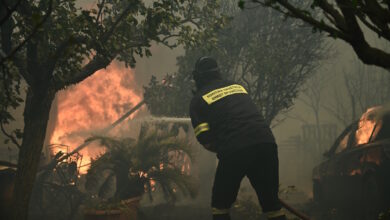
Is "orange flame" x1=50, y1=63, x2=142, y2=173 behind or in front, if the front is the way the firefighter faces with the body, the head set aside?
in front

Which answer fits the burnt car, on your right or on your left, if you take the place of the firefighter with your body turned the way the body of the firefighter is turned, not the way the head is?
on your right

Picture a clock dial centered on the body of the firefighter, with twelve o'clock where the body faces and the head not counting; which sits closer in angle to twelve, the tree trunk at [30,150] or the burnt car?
the tree trunk

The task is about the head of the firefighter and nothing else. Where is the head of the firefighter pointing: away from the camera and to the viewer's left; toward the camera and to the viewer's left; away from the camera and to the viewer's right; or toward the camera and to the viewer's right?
away from the camera and to the viewer's left

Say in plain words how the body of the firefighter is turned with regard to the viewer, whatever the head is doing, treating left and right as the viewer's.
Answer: facing away from the viewer and to the left of the viewer
